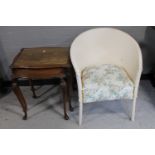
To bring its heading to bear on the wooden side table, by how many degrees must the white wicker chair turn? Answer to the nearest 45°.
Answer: approximately 45° to its right

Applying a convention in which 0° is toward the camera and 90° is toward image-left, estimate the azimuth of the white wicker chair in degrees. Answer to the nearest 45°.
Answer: approximately 0°
